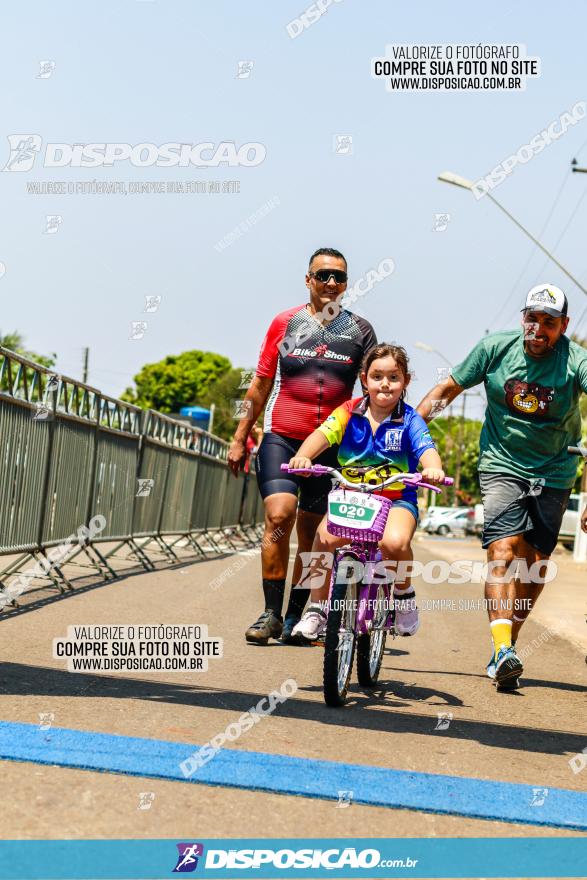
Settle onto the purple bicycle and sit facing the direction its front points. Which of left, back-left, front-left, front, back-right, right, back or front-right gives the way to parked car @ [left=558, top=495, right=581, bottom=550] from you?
back

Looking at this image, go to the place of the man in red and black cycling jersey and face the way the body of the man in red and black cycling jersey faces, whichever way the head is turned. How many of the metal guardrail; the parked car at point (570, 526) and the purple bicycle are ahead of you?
1

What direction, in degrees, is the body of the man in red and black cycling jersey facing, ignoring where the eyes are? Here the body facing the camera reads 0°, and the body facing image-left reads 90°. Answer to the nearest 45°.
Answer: approximately 0°

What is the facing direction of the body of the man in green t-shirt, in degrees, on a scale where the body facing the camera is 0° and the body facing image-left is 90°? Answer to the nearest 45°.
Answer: approximately 0°

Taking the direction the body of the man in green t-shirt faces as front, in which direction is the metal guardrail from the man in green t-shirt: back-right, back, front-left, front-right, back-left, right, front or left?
back-right

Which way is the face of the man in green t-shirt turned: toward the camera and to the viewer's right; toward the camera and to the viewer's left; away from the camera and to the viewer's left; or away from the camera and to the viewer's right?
toward the camera and to the viewer's left

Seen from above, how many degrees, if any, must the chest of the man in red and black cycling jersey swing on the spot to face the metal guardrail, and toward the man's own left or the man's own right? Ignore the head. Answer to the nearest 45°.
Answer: approximately 135° to the man's own right

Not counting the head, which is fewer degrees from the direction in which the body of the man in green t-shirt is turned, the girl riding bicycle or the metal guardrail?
the girl riding bicycle

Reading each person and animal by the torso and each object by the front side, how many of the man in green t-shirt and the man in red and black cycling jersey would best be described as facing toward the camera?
2

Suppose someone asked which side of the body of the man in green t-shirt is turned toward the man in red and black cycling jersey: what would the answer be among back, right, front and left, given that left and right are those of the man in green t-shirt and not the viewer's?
right

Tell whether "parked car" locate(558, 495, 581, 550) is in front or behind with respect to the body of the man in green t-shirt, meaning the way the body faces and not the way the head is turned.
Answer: behind
